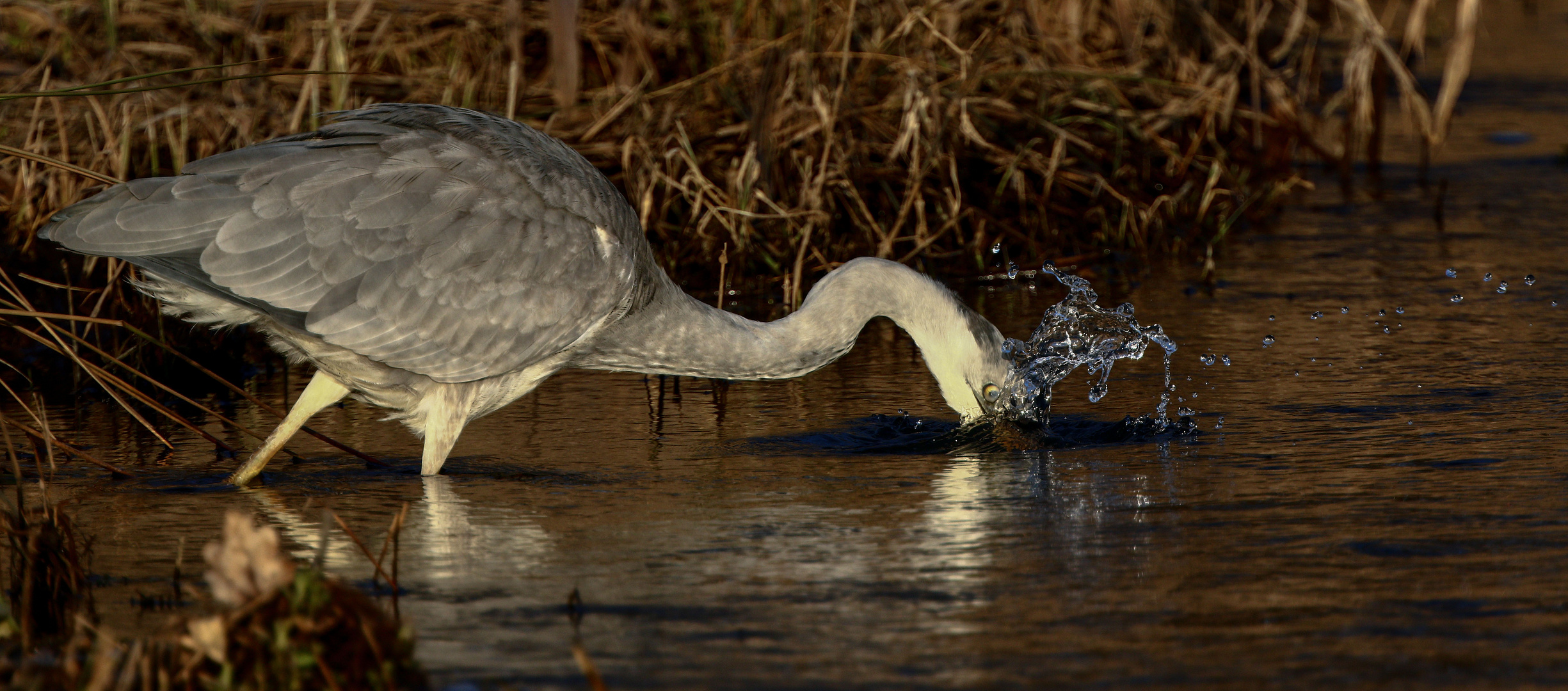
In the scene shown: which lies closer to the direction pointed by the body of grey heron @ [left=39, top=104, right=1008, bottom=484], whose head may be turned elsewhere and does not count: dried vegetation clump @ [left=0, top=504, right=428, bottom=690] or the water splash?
the water splash

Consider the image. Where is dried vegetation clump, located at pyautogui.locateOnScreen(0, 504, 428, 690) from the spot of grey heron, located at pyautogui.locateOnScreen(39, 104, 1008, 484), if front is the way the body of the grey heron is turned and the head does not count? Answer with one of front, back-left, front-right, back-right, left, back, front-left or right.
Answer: right

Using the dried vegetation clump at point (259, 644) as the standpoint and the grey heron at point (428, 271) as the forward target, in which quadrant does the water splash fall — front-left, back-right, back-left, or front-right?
front-right

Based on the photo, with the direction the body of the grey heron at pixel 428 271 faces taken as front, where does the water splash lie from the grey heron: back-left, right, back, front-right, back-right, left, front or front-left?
front

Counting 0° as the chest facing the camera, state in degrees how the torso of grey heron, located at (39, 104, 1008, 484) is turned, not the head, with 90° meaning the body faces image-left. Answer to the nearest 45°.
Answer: approximately 270°
